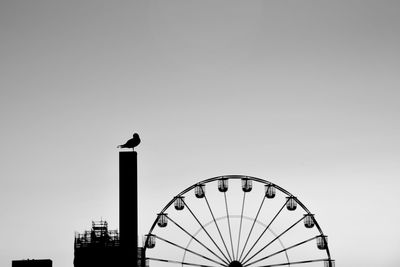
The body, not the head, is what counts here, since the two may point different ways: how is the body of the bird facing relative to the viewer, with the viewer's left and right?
facing to the right of the viewer
